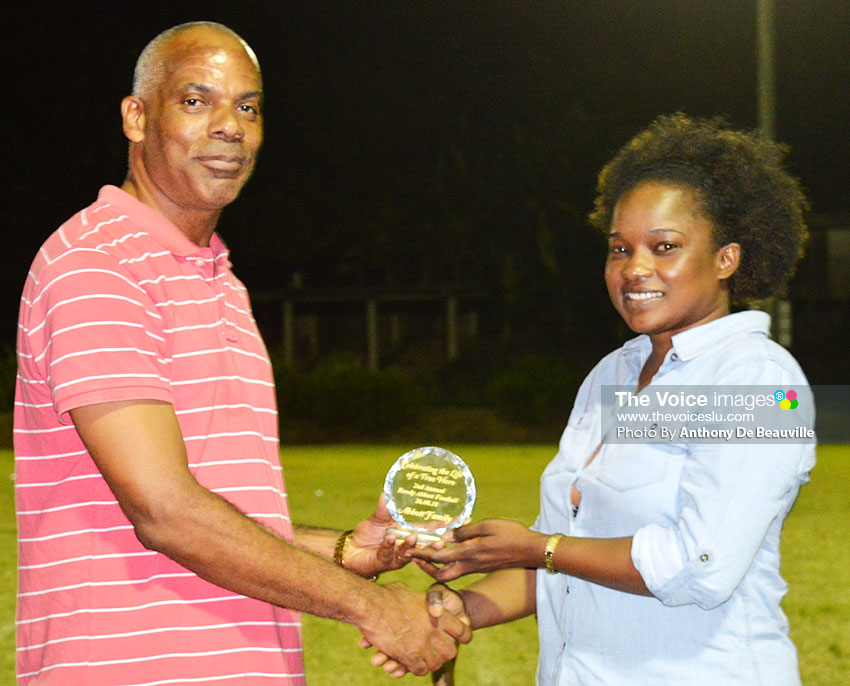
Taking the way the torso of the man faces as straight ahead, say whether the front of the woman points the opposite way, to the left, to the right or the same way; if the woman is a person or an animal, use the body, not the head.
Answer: to the right

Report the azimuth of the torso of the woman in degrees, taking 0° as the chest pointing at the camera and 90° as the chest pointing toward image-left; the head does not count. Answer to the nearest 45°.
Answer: approximately 45°

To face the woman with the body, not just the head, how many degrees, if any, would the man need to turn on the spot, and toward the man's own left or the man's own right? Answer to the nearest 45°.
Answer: approximately 45° to the man's own left

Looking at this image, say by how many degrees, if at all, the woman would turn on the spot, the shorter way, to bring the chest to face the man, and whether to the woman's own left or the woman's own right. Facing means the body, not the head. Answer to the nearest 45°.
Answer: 0° — they already face them

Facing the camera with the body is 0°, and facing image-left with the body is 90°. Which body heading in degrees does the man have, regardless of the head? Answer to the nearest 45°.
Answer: approximately 315°
